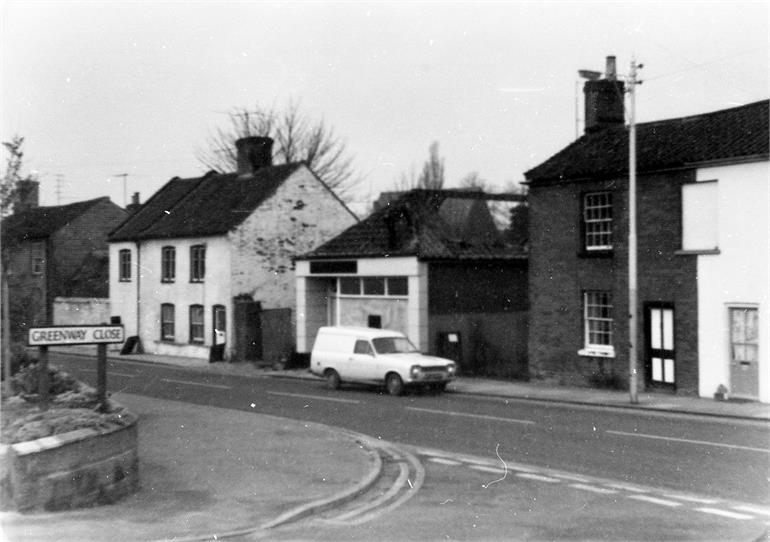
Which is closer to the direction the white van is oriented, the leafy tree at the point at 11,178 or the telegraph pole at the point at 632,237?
the telegraph pole

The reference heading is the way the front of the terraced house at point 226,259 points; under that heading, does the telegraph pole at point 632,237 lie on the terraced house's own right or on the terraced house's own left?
on the terraced house's own left

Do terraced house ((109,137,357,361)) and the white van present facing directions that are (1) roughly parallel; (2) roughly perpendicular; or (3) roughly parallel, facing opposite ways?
roughly perpendicular

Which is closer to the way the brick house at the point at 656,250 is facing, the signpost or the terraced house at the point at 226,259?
the signpost

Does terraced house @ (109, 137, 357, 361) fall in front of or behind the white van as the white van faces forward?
behind

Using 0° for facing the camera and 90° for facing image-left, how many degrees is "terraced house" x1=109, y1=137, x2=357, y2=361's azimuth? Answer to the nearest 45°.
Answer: approximately 45°

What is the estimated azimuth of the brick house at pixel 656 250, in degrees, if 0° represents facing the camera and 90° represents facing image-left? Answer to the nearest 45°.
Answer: approximately 45°
